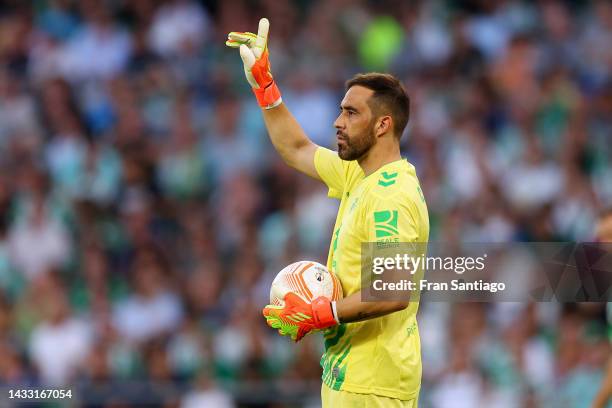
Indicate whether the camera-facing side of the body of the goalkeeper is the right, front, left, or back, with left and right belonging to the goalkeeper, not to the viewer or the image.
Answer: left

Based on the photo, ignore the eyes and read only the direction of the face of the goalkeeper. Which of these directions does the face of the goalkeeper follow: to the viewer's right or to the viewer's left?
to the viewer's left
